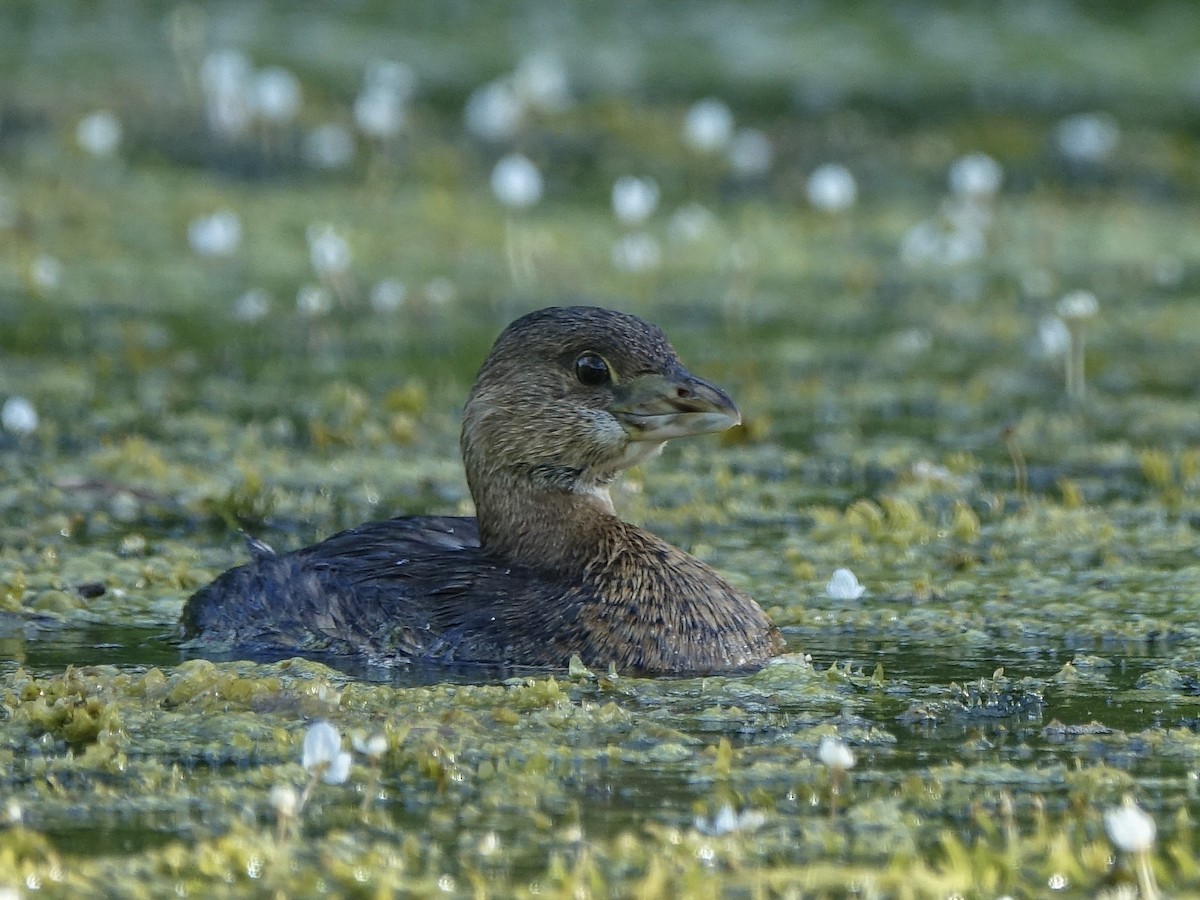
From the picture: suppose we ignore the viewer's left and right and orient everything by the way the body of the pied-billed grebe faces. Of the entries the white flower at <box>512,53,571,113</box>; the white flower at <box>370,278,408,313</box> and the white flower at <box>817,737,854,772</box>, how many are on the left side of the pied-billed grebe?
2

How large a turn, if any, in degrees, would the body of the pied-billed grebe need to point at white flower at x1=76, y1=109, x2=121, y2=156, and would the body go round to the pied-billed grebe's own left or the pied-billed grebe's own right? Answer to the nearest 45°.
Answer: approximately 90° to the pied-billed grebe's own left

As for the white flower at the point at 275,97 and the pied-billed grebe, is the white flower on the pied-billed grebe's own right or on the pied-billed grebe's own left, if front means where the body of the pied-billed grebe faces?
on the pied-billed grebe's own left

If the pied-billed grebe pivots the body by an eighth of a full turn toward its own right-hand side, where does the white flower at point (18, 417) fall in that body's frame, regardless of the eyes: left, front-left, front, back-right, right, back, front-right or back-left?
back

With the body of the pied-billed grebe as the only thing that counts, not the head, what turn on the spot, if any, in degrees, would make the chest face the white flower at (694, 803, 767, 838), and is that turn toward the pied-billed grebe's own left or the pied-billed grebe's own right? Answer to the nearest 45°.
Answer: approximately 90° to the pied-billed grebe's own right

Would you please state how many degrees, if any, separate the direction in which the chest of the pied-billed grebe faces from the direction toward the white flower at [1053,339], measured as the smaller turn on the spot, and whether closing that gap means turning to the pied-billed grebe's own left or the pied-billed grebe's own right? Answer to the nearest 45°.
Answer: approximately 45° to the pied-billed grebe's own left

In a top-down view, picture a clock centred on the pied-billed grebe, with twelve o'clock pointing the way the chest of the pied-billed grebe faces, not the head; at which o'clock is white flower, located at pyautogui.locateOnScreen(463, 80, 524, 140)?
The white flower is roughly at 9 o'clock from the pied-billed grebe.

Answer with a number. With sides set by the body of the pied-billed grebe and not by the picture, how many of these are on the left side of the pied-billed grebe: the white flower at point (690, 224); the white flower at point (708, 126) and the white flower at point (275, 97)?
3

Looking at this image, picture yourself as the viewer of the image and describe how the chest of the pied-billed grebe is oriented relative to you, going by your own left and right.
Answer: facing to the right of the viewer

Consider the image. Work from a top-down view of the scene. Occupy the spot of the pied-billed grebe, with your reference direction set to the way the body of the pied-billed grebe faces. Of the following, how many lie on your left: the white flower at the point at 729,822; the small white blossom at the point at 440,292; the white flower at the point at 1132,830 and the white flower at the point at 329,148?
2

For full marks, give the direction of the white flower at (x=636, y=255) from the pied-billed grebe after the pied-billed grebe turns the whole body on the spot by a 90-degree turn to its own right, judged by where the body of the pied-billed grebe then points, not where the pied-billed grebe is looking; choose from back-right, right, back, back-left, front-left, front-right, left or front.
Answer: back

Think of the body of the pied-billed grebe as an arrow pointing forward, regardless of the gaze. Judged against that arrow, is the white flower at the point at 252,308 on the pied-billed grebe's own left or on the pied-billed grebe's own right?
on the pied-billed grebe's own left

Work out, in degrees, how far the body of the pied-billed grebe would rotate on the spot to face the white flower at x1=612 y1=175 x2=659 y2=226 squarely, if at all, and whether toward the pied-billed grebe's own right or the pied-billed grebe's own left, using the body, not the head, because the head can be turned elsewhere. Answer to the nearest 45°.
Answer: approximately 90° to the pied-billed grebe's own left

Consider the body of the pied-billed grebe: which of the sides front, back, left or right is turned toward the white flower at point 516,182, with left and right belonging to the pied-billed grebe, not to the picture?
left

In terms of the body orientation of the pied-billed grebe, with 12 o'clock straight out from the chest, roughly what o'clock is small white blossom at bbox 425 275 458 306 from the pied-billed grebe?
The small white blossom is roughly at 9 o'clock from the pied-billed grebe.
